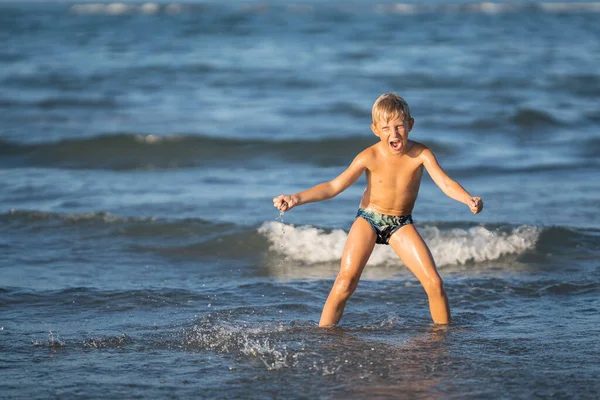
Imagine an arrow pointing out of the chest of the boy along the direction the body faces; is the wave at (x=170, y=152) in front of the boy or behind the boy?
behind

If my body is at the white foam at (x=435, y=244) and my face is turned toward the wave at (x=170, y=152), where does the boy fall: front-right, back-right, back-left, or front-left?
back-left

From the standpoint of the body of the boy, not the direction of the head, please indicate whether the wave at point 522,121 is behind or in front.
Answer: behind

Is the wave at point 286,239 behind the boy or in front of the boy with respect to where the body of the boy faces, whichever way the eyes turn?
behind

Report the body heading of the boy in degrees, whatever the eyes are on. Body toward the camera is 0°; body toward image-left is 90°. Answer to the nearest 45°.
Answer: approximately 0°

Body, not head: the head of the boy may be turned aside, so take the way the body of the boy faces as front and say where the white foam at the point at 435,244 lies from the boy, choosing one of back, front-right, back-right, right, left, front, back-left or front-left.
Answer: back
